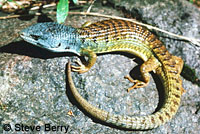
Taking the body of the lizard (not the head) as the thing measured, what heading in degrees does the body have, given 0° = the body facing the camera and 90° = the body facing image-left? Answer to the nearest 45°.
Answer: approximately 90°

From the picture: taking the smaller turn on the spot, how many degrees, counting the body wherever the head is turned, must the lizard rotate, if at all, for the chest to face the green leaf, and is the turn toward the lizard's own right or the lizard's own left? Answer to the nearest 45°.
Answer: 0° — it already faces it
